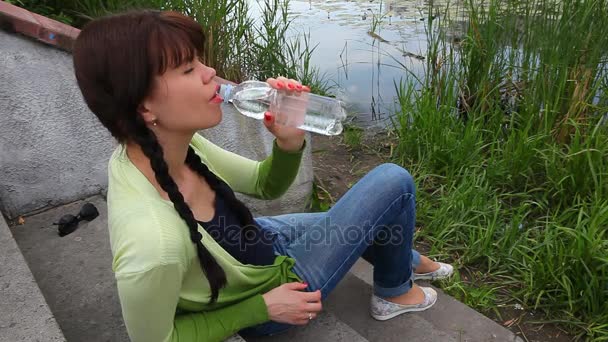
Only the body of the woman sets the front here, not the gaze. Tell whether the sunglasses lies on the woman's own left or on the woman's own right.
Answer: on the woman's own left

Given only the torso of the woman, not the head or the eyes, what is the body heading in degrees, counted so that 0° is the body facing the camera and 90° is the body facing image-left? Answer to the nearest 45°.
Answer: approximately 270°
